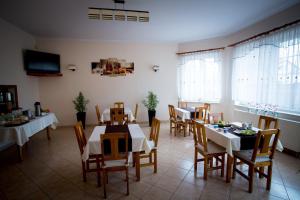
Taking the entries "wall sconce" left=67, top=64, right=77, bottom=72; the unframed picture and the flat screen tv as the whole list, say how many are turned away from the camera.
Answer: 0

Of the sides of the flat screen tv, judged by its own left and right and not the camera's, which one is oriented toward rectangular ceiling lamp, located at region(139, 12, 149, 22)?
front

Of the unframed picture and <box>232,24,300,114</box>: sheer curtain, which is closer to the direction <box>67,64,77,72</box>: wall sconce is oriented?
the sheer curtain

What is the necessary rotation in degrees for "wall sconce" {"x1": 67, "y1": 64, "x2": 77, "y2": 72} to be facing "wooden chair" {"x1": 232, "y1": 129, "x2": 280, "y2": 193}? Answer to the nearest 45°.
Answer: approximately 45° to its left

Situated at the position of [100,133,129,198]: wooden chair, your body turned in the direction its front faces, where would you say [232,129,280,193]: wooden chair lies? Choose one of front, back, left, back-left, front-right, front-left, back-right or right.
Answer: right

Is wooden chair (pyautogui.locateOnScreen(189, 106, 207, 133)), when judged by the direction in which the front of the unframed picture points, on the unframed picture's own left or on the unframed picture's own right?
on the unframed picture's own left

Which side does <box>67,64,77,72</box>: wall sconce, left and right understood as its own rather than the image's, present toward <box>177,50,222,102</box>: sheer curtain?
left

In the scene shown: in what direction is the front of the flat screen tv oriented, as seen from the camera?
facing the viewer and to the right of the viewer

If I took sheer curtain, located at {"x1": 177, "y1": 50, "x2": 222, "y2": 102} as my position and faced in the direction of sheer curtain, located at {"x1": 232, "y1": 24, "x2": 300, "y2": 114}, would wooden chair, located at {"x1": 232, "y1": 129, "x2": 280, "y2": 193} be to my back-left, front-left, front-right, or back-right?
front-right

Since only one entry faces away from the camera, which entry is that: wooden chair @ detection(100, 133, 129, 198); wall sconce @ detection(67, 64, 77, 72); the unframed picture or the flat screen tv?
the wooden chair

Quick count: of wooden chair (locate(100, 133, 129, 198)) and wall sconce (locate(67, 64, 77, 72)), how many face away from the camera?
1

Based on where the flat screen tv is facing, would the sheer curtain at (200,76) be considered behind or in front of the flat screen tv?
in front

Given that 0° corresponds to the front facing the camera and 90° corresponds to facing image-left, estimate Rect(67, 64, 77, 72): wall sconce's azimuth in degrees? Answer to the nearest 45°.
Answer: approximately 0°

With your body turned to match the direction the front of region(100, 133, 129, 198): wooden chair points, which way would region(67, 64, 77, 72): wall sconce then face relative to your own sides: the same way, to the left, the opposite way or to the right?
the opposite way

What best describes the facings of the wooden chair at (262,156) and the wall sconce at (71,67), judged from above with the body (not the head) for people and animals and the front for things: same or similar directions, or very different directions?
very different directions

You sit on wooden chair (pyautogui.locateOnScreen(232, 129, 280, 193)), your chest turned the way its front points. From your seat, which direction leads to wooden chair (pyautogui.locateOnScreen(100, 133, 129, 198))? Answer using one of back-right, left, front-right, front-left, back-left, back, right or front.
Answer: left

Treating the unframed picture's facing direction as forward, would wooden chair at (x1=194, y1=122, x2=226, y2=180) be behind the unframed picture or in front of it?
in front
